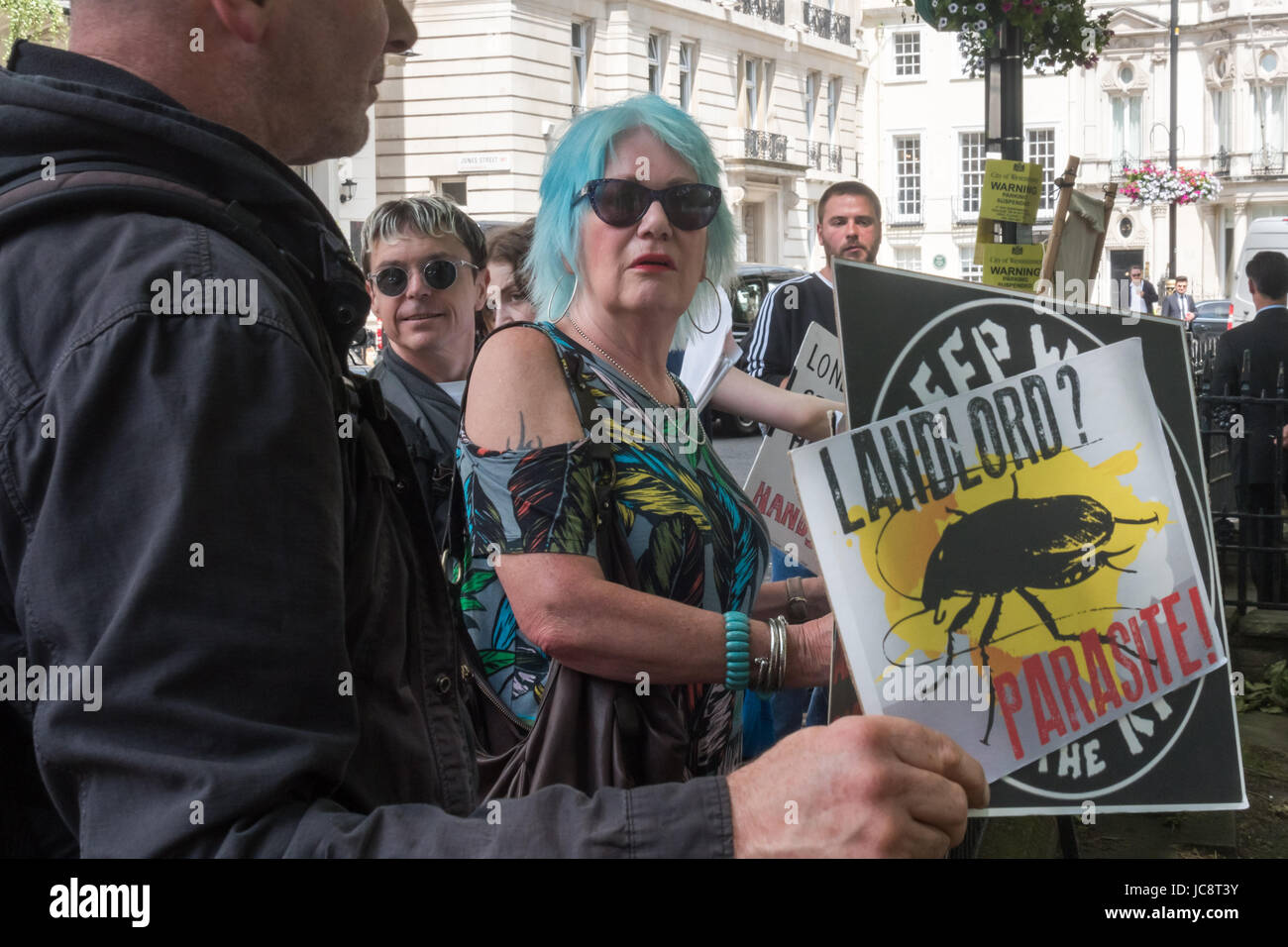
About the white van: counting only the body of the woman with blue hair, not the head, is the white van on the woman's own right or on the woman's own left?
on the woman's own left

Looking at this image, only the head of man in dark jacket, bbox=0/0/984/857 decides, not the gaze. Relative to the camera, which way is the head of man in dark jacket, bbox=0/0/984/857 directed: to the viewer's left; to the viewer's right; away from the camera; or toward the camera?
to the viewer's right

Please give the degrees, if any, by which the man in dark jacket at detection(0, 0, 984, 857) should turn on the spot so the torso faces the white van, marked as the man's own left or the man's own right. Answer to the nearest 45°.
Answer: approximately 45° to the man's own left

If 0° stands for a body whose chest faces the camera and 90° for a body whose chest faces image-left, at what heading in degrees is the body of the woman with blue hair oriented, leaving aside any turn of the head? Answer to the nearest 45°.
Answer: approximately 315°

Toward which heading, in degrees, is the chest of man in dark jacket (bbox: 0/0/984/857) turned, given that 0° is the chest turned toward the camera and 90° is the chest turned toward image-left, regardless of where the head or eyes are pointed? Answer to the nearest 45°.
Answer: approximately 270°
